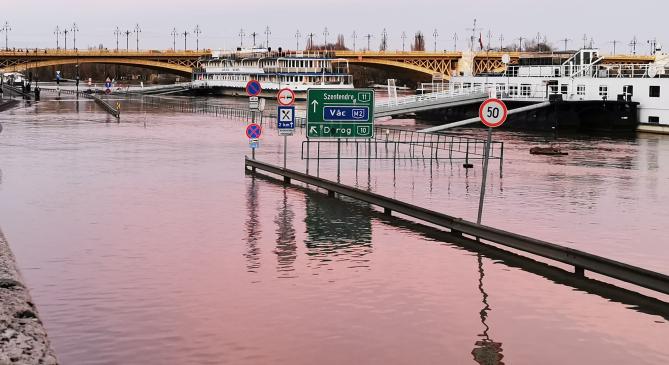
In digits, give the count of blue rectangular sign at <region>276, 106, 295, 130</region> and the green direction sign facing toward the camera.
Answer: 2

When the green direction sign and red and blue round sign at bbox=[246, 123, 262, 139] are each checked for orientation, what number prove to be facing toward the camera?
2

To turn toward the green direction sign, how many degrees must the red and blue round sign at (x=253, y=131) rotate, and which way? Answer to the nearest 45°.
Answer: approximately 45° to its left

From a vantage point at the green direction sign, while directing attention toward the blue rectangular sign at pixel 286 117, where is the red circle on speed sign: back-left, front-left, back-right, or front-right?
back-left

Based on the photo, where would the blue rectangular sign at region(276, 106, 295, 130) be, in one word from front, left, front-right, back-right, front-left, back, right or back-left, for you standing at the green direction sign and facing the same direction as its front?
back-right

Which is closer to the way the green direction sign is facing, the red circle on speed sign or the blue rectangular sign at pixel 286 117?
the red circle on speed sign

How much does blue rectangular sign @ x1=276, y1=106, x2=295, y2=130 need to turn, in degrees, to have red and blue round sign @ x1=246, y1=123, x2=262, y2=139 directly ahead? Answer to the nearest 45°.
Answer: approximately 135° to its right

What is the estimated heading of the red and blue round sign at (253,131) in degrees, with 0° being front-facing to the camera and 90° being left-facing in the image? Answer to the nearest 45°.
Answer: approximately 0°

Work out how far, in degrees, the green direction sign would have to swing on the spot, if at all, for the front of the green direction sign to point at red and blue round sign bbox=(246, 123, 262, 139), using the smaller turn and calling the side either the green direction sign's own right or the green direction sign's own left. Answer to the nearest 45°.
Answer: approximately 135° to the green direction sign's own right

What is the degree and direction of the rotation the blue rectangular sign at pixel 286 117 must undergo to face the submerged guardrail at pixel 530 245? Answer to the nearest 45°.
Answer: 0° — it already faces it

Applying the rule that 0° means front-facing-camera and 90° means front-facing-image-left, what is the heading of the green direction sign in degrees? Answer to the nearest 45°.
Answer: approximately 0°
